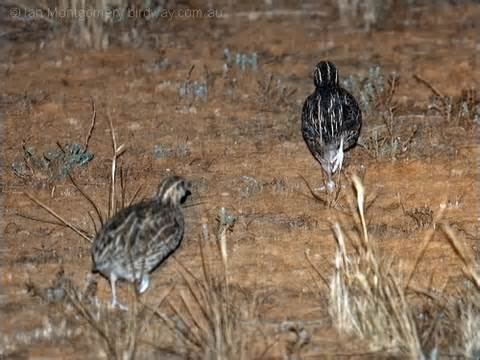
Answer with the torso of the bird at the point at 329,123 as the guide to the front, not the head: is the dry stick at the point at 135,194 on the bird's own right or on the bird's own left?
on the bird's own left

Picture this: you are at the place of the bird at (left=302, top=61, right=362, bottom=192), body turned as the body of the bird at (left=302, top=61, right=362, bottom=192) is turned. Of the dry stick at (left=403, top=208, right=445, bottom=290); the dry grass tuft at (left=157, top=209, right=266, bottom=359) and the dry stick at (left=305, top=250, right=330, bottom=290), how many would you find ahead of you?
0

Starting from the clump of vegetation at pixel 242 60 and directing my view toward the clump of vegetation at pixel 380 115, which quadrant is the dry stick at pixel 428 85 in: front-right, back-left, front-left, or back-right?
front-left

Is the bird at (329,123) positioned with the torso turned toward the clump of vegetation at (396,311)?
no

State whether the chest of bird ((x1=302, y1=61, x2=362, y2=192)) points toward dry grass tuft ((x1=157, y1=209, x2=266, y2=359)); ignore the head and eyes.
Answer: no

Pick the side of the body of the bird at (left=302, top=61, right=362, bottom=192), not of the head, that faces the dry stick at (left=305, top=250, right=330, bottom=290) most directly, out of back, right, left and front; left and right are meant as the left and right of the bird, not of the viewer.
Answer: back

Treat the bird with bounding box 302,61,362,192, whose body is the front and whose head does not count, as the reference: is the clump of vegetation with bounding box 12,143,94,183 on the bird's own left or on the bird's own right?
on the bird's own left

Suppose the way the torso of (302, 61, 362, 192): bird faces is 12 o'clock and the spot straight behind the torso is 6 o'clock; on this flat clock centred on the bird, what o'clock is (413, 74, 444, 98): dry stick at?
The dry stick is roughly at 1 o'clock from the bird.

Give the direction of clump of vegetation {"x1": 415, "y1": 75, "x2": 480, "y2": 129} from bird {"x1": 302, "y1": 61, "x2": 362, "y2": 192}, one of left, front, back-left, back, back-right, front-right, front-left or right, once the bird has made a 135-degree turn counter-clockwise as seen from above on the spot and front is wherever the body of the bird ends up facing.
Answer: back

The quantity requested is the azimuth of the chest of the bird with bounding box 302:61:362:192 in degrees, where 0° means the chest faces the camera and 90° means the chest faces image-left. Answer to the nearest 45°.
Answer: approximately 180°

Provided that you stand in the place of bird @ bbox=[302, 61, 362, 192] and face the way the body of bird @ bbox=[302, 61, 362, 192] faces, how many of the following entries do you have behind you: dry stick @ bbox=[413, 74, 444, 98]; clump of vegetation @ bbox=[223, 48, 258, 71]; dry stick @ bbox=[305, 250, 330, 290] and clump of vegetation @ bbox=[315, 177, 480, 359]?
2

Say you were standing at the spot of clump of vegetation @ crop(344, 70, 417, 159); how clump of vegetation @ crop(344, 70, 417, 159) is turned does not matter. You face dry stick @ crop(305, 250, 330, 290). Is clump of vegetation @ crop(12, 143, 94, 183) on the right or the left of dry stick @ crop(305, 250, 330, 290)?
right

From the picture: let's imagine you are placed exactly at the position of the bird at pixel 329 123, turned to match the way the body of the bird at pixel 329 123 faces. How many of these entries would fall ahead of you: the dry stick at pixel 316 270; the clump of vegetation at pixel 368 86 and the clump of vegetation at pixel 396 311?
1

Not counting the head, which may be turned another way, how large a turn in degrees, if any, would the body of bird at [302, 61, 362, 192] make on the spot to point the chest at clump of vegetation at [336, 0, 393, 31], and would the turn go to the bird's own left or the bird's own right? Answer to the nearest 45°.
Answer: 0° — it already faces it

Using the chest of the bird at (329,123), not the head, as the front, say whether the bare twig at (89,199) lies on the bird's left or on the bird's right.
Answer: on the bird's left

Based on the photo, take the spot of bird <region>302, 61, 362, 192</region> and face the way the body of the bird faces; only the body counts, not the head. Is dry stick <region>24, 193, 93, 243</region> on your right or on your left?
on your left
